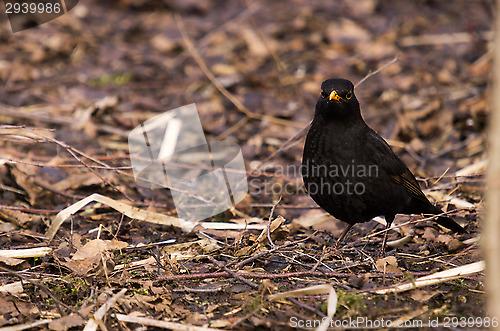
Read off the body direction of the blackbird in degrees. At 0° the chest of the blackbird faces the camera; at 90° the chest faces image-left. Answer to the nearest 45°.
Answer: approximately 45°

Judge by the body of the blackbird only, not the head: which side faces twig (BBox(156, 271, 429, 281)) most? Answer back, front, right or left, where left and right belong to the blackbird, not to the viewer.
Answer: front
